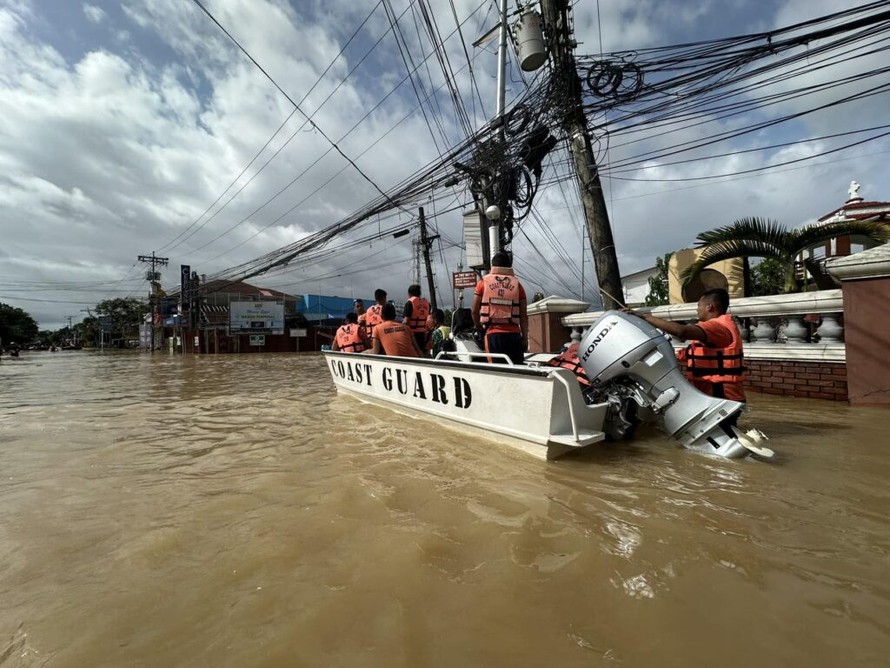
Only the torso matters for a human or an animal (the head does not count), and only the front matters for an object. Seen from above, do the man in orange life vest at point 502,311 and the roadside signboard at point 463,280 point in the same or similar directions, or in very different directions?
very different directions

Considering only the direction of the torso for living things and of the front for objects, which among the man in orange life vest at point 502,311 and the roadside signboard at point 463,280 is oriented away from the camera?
the man in orange life vest

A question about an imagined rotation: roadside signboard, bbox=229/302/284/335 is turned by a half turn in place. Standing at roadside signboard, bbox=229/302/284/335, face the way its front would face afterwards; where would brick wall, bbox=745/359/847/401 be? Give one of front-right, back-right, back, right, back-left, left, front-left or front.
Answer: back

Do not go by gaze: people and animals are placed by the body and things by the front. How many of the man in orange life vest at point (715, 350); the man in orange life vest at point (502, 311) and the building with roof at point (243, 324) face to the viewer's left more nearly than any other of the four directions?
1

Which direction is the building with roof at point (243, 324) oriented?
toward the camera

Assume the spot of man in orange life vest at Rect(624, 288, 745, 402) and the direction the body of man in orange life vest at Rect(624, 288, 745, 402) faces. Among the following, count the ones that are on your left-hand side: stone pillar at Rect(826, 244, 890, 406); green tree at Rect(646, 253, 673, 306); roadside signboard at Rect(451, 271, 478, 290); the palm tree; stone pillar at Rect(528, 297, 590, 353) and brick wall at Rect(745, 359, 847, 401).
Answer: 0

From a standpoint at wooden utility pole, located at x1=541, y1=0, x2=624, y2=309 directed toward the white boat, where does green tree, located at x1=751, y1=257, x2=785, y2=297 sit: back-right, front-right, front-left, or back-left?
back-left

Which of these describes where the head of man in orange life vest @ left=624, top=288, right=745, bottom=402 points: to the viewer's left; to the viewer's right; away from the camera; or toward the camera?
to the viewer's left

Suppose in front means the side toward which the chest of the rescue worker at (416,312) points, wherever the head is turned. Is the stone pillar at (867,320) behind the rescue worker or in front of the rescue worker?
behind

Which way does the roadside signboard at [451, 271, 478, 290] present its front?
toward the camera

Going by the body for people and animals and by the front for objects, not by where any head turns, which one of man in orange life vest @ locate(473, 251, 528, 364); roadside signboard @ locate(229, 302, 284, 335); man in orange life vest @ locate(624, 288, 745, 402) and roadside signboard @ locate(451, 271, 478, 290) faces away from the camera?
man in orange life vest @ locate(473, 251, 528, 364)

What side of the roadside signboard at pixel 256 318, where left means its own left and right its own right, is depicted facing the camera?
front

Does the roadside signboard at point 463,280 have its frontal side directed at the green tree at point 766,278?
no

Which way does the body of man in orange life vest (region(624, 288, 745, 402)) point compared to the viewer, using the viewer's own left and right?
facing to the left of the viewer

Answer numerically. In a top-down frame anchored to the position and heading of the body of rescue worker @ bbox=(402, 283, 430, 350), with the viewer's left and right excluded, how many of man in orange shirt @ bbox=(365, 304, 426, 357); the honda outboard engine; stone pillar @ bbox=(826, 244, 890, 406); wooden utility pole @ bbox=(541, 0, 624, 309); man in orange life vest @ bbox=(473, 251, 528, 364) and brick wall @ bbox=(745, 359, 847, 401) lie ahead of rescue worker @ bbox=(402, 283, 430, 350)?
0

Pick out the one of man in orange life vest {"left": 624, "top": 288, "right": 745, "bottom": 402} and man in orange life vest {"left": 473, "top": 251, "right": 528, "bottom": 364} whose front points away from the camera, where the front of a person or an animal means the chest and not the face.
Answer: man in orange life vest {"left": 473, "top": 251, "right": 528, "bottom": 364}

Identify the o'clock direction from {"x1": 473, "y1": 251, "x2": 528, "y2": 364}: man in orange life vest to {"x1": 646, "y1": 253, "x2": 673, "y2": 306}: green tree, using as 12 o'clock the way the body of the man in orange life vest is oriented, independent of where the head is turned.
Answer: The green tree is roughly at 1 o'clock from the man in orange life vest.

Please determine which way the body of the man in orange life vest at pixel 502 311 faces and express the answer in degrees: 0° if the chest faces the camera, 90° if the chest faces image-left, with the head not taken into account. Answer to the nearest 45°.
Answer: approximately 180°

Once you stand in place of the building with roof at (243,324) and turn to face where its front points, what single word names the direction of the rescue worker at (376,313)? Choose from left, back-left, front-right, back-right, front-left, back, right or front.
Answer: front

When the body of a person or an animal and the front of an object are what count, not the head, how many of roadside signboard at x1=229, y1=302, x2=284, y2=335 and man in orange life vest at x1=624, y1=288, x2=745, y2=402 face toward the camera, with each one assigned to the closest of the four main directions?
1

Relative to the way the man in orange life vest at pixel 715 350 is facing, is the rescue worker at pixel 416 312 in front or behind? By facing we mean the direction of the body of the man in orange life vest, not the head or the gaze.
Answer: in front
